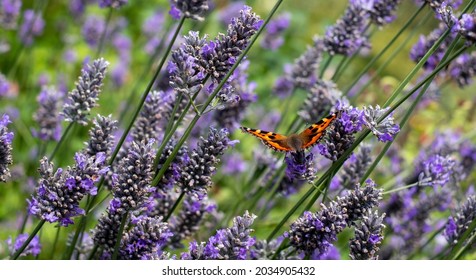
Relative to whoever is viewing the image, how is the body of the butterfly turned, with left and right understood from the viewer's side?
facing away from the viewer
